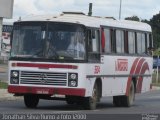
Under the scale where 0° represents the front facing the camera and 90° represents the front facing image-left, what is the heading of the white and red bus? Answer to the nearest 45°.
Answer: approximately 45°
